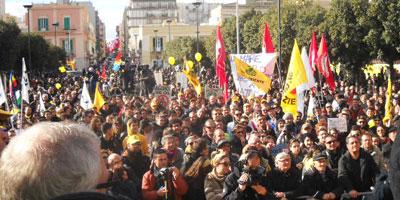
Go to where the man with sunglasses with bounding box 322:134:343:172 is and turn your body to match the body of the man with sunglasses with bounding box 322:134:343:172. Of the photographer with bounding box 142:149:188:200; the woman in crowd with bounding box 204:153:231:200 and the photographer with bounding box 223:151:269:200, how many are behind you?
0

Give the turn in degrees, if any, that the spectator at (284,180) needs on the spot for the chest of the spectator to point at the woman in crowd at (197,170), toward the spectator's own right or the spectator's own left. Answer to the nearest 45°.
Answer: approximately 90° to the spectator's own right

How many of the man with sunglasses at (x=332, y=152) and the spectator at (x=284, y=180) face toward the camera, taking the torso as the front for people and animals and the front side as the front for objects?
2

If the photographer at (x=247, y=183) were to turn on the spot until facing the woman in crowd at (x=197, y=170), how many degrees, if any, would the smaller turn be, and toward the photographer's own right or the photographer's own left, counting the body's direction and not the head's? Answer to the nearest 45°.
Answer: approximately 135° to the photographer's own right

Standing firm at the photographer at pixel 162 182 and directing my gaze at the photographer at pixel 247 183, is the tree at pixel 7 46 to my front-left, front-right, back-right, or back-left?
back-left

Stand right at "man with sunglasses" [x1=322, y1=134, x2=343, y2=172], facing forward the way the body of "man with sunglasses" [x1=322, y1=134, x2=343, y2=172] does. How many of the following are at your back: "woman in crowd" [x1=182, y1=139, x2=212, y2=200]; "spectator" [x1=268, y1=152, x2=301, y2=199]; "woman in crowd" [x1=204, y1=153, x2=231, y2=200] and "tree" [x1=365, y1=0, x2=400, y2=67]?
1

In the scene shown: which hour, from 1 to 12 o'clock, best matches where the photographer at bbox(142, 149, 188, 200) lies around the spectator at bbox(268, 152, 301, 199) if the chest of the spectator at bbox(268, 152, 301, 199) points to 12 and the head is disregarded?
the photographer at bbox(142, 149, 188, 200) is roughly at 2 o'clock from the spectator at bbox(268, 152, 301, 199).

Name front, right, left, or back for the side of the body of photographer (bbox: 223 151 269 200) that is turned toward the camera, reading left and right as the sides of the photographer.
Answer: front

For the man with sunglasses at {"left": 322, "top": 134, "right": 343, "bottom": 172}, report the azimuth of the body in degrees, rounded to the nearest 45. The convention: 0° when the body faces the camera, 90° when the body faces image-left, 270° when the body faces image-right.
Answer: approximately 0°

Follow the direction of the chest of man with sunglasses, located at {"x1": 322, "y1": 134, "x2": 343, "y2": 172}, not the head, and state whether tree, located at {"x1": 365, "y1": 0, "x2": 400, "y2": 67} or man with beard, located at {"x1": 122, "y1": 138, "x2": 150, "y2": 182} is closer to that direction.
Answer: the man with beard

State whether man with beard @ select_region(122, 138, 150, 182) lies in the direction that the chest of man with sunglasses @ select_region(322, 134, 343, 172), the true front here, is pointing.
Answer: no

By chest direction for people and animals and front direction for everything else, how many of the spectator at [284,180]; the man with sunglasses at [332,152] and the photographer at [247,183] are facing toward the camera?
3

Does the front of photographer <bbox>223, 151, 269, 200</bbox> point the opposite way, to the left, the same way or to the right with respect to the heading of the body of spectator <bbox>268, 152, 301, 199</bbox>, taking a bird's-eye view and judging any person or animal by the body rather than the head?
the same way

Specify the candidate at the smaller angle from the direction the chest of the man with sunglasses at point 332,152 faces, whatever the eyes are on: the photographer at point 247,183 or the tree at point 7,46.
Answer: the photographer

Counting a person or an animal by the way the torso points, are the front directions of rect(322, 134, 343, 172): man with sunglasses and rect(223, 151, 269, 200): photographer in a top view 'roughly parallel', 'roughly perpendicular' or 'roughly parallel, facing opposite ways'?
roughly parallel

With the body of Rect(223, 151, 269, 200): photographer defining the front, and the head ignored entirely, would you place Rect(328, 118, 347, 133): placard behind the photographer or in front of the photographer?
behind

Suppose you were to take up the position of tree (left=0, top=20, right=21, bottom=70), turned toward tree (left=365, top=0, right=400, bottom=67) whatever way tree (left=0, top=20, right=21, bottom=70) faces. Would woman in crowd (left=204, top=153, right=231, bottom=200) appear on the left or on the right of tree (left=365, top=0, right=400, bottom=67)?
right

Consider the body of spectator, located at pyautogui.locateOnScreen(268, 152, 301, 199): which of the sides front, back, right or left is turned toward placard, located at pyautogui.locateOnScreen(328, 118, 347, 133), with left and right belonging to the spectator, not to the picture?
back

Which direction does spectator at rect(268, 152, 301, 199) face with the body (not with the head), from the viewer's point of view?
toward the camera
